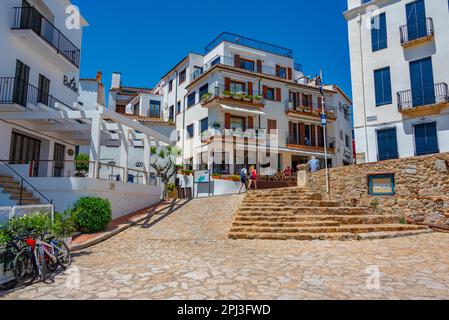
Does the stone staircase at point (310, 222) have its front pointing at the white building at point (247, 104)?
no

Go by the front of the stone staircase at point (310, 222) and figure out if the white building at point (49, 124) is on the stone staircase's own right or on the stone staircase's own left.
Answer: on the stone staircase's own right

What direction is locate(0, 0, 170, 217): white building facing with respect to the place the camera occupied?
facing the viewer and to the right of the viewer

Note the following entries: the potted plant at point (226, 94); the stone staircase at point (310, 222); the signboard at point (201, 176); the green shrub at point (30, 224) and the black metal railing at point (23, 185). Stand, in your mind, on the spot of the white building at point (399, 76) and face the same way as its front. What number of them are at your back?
0

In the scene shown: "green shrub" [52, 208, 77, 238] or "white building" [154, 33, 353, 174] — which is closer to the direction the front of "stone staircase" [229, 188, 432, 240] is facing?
the green shrub

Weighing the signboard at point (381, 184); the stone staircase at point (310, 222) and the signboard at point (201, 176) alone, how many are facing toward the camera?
3

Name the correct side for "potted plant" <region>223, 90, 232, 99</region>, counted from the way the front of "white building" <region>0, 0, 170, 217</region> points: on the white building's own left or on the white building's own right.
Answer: on the white building's own left

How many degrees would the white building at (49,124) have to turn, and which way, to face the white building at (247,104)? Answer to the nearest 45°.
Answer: approximately 90° to its left

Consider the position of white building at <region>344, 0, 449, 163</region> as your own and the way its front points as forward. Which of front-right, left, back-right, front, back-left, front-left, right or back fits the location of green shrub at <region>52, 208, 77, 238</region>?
front

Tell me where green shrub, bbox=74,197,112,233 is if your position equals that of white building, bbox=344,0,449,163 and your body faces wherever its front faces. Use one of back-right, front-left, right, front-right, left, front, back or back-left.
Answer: front

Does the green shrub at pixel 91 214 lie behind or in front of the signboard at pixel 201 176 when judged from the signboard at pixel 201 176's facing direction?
in front

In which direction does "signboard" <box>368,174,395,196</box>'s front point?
toward the camera

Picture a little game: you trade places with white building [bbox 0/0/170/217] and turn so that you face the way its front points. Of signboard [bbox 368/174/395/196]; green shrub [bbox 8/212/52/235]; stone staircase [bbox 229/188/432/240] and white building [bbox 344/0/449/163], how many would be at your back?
0

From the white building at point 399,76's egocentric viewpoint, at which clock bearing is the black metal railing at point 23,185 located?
The black metal railing is roughly at 12 o'clock from the white building.

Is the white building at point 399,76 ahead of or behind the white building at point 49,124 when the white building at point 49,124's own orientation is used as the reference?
ahead

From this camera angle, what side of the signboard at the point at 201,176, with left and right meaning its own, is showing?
front

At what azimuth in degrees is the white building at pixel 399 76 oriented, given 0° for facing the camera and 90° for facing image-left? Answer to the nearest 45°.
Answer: approximately 45°

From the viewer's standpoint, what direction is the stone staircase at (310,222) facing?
toward the camera
